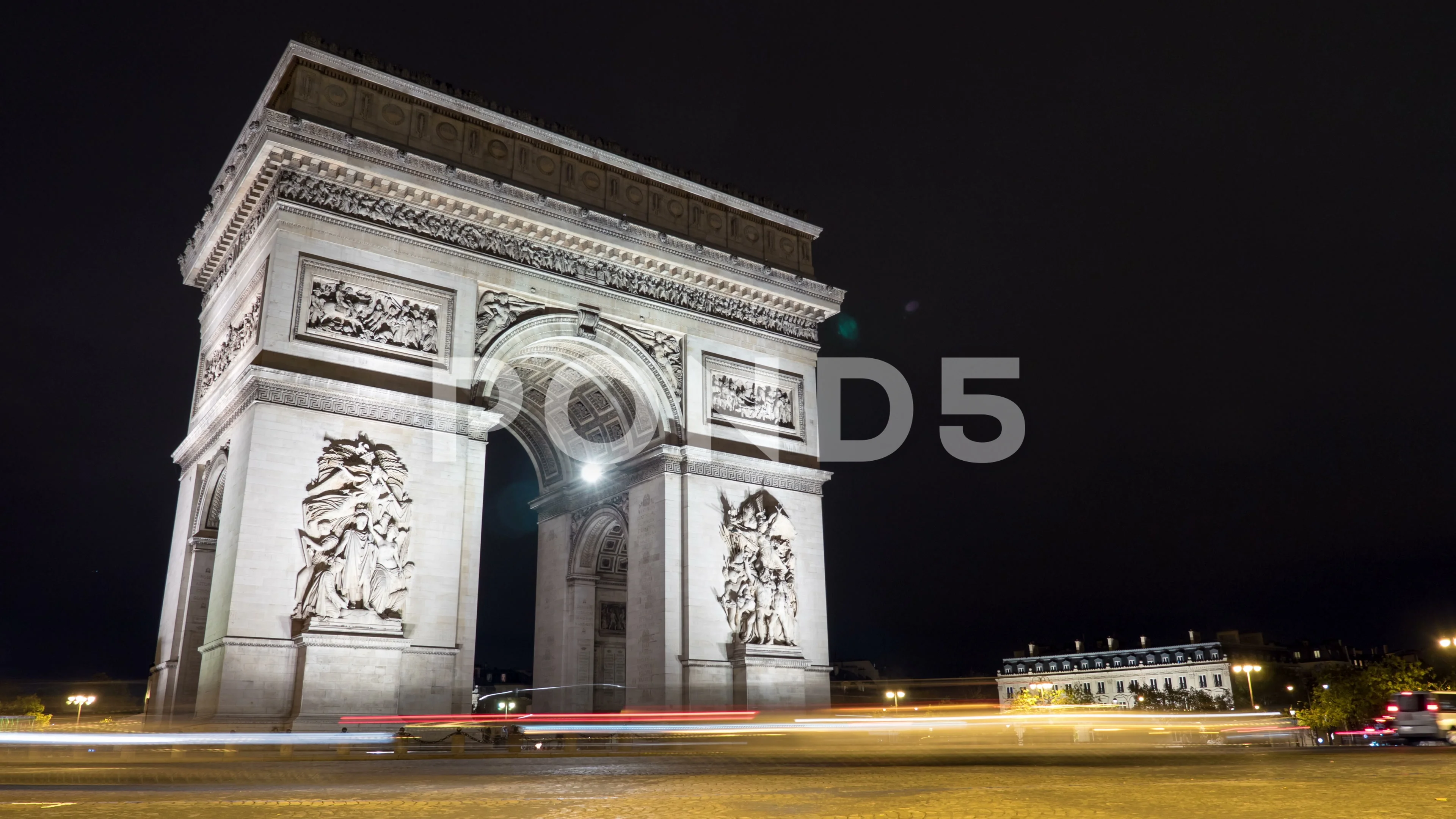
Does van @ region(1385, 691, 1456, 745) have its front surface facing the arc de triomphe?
no

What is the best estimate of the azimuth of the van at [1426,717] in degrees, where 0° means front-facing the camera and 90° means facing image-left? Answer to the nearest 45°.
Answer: approximately 225°
